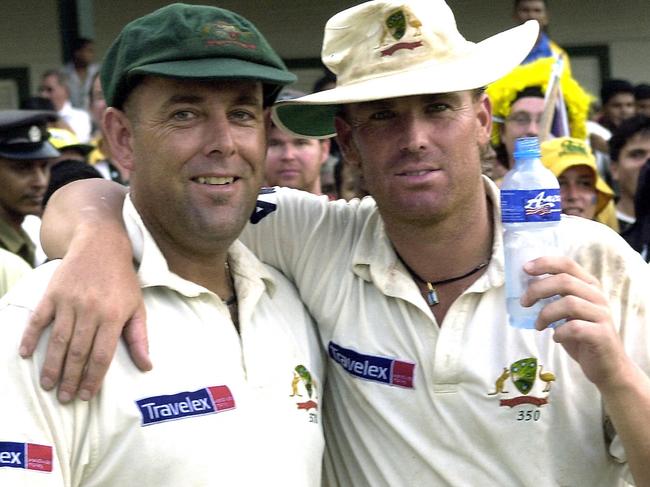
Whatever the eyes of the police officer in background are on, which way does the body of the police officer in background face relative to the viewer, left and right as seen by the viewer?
facing the viewer and to the right of the viewer

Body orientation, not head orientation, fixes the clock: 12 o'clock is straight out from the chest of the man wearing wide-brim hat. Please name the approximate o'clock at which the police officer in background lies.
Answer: The police officer in background is roughly at 5 o'clock from the man wearing wide-brim hat.

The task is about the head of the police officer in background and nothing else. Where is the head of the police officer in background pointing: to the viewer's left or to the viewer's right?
to the viewer's right

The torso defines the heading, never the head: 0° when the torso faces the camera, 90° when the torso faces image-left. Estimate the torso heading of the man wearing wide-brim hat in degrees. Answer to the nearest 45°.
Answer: approximately 0°

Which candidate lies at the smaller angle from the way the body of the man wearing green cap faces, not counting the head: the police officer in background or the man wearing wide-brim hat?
the man wearing wide-brim hat

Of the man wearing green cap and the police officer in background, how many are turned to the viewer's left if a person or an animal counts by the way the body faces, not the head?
0

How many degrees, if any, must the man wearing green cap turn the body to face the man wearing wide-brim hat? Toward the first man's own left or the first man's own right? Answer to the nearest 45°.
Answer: approximately 45° to the first man's own left

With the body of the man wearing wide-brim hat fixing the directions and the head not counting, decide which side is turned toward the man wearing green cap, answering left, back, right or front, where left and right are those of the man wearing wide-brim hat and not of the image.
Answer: right

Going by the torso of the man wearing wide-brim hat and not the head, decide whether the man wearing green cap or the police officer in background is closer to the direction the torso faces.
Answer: the man wearing green cap

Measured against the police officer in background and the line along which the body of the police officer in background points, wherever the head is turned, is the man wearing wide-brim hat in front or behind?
in front
